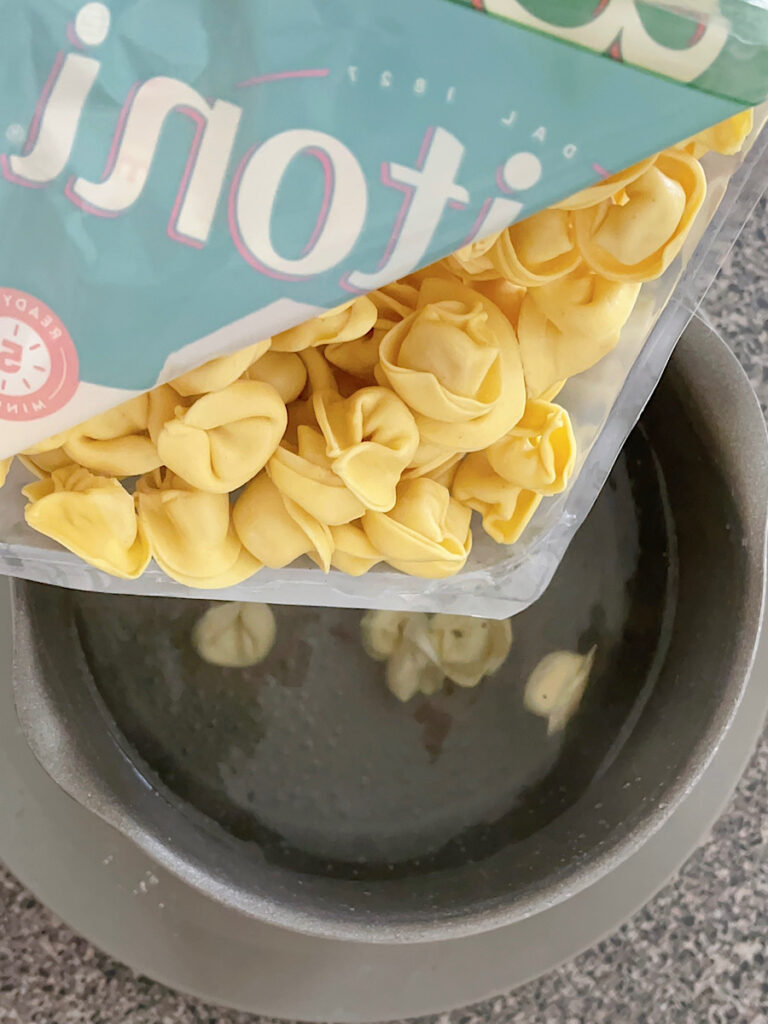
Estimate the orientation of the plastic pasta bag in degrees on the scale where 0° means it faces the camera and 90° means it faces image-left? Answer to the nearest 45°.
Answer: approximately 0°

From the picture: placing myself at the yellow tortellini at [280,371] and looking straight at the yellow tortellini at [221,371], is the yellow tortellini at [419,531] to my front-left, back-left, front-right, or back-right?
back-left
